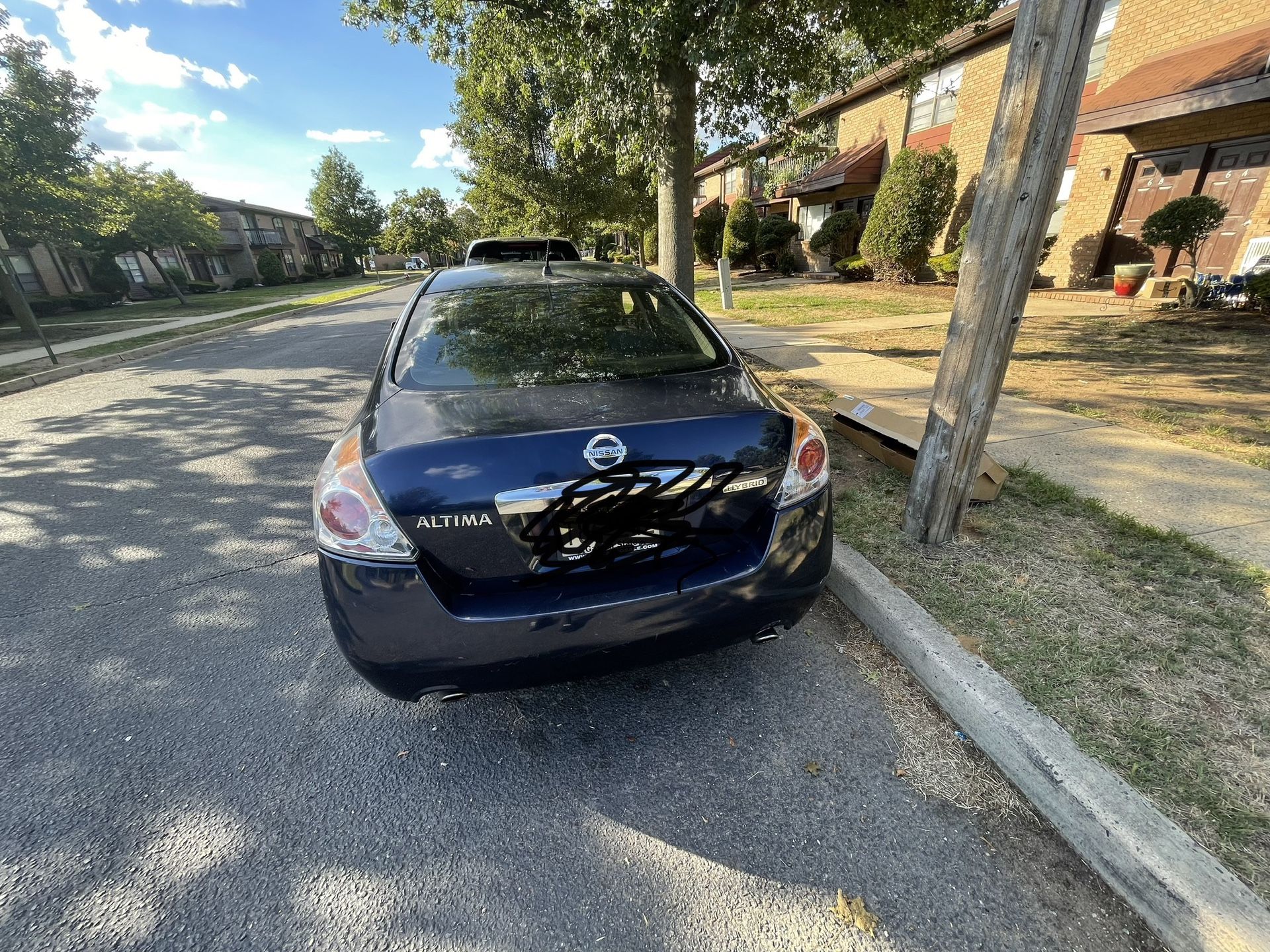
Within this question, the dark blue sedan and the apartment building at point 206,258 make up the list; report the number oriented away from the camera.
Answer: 1

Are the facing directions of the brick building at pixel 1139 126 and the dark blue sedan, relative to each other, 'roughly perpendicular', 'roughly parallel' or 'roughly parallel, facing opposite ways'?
roughly perpendicular

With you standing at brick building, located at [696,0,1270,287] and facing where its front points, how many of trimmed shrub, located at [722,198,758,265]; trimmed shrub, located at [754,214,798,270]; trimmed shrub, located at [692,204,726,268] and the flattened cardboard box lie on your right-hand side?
3

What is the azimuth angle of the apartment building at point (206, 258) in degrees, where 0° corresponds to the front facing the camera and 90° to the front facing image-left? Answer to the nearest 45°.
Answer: approximately 315°

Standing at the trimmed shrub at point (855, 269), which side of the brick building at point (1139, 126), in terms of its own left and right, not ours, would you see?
right

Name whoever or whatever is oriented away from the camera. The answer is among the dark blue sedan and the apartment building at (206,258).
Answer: the dark blue sedan

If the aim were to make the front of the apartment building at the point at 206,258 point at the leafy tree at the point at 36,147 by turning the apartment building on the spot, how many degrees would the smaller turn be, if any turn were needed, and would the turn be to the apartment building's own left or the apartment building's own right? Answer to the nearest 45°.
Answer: approximately 45° to the apartment building's own right

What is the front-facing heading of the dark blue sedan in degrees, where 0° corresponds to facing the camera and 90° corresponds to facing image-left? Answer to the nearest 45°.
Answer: approximately 180°

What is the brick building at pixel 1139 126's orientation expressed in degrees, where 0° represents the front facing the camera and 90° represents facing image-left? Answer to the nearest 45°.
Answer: approximately 45°

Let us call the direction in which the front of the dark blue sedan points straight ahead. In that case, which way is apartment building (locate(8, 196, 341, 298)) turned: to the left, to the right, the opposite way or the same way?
to the right

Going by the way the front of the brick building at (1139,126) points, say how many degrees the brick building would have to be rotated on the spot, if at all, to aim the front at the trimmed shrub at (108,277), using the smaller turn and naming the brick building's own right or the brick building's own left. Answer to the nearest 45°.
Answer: approximately 45° to the brick building's own right

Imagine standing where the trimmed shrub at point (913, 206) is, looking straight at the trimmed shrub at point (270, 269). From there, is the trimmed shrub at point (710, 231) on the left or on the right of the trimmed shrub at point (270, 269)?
right

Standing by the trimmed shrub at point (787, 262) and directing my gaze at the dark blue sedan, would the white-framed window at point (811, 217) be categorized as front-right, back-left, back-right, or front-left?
back-left
